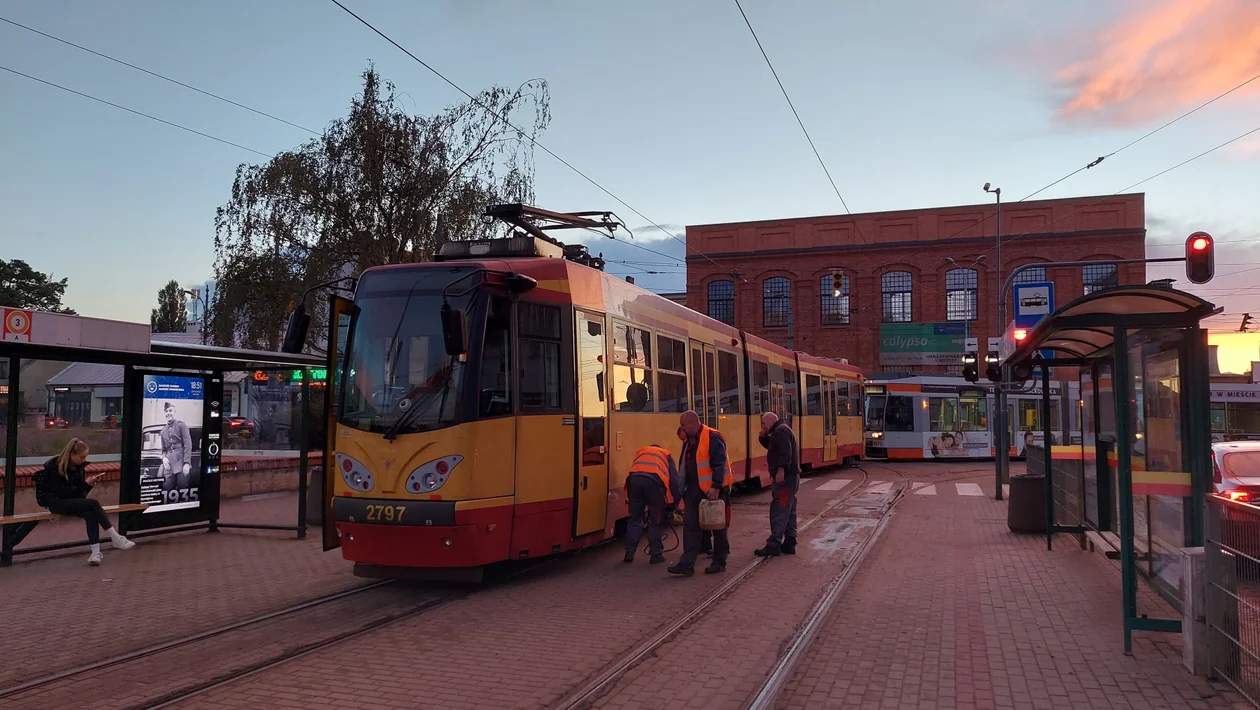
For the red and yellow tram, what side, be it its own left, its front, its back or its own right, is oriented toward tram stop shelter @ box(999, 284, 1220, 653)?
left

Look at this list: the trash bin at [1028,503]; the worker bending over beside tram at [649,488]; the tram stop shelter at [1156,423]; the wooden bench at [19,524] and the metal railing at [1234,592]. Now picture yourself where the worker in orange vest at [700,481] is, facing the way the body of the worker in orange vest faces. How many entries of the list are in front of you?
2

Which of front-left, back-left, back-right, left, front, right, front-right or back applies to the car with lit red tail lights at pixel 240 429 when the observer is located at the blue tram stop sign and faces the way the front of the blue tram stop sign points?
right

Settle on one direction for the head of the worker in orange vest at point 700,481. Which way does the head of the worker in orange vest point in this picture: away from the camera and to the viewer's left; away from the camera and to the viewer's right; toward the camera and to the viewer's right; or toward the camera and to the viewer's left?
toward the camera and to the viewer's left

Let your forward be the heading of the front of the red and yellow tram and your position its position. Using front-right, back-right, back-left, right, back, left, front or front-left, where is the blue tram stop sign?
back

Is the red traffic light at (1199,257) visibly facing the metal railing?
yes

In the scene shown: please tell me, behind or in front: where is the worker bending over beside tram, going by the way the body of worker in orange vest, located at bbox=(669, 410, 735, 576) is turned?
in front

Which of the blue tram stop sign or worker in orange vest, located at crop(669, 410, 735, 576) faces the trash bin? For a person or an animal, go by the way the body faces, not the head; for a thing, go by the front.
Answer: the blue tram stop sign

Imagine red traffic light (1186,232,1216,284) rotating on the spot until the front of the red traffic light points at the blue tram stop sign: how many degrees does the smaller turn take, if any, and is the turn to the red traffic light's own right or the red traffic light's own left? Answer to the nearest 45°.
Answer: approximately 90° to the red traffic light's own right

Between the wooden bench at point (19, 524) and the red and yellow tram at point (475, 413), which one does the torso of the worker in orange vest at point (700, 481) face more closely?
the wooden bench

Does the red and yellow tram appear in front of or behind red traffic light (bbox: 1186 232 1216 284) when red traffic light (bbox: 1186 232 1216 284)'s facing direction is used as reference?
in front

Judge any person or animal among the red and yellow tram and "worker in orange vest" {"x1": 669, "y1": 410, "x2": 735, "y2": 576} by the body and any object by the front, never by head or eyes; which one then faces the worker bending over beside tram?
the worker in orange vest
